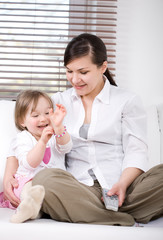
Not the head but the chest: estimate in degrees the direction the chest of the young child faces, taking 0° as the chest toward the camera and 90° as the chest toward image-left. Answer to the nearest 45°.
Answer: approximately 315°

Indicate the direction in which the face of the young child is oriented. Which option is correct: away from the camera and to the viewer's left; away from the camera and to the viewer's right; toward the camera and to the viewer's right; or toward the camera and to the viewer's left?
toward the camera and to the viewer's right

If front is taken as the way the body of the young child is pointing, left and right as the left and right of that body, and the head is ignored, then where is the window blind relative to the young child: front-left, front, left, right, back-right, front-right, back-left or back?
back-left
